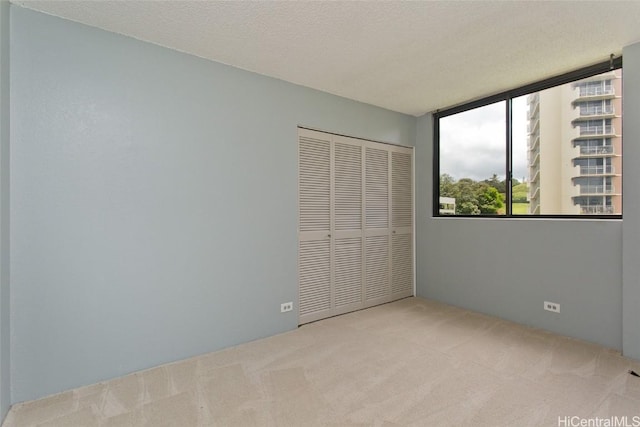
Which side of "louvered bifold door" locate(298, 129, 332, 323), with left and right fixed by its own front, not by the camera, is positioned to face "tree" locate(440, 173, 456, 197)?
left

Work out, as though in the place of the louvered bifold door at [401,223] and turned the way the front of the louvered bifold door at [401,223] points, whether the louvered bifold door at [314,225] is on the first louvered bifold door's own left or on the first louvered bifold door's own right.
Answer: on the first louvered bifold door's own right

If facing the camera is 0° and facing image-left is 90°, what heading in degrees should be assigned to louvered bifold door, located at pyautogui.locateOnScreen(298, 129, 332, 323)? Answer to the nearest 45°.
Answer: approximately 315°

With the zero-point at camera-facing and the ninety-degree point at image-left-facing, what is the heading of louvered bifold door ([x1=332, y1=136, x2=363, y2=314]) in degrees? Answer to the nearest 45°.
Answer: approximately 315°

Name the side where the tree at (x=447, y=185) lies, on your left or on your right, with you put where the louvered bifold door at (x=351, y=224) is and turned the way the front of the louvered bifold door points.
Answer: on your left
